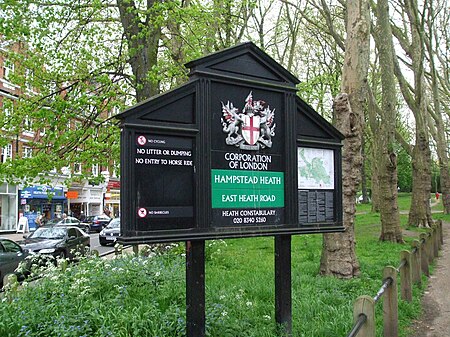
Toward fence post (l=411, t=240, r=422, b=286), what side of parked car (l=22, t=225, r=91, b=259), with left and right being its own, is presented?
left

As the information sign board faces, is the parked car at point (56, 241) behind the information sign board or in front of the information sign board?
behind

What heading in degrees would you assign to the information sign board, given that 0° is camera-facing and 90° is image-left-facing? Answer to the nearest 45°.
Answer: approximately 315°

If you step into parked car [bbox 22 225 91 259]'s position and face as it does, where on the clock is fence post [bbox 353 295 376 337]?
The fence post is roughly at 10 o'clock from the parked car.

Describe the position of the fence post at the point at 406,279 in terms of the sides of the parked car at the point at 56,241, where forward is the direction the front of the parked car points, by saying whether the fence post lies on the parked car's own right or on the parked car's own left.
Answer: on the parked car's own left

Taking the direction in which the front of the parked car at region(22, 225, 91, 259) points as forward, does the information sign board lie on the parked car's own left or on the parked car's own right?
on the parked car's own left
